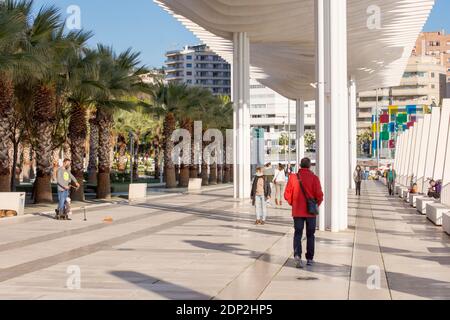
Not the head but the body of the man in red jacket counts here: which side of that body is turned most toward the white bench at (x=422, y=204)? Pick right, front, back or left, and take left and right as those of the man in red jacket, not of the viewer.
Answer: front

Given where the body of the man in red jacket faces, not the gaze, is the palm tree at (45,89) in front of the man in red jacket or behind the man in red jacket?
in front

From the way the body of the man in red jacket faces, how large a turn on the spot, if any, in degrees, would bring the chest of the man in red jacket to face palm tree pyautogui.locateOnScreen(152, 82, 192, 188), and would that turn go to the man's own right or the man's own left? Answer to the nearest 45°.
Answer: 0° — they already face it

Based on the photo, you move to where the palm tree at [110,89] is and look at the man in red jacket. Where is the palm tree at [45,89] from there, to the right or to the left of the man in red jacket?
right

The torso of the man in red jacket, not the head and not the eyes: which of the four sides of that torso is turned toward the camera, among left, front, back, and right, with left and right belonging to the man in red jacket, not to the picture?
back

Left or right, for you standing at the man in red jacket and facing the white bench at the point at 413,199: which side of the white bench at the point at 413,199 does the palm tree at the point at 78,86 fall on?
left

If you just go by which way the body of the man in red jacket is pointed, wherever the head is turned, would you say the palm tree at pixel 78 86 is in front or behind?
in front
